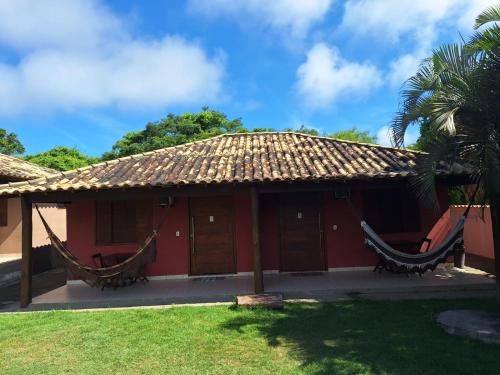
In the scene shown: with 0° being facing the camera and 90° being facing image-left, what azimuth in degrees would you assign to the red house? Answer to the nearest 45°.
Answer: approximately 0°

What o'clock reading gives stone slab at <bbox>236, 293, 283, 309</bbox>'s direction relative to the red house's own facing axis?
The stone slab is roughly at 12 o'clock from the red house.

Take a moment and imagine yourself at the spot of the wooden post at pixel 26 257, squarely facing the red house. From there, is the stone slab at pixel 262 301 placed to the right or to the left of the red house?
right

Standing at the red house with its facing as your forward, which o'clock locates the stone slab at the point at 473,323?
The stone slab is roughly at 11 o'clock from the red house.

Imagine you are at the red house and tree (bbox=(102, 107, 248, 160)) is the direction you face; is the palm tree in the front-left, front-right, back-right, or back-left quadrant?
back-right

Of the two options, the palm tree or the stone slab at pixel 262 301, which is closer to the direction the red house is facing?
the stone slab

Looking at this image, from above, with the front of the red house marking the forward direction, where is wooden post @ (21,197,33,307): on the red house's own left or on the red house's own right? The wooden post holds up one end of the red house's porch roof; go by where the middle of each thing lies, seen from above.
on the red house's own right

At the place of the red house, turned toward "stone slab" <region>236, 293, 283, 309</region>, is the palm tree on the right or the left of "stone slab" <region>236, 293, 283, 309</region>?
left

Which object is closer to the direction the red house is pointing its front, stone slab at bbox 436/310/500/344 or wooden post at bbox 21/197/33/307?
the stone slab
